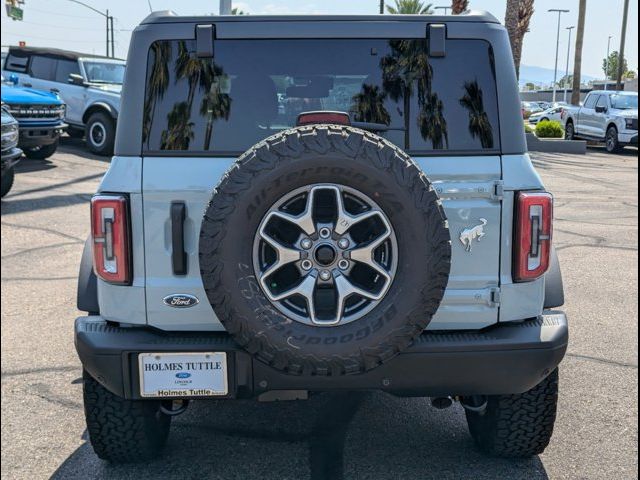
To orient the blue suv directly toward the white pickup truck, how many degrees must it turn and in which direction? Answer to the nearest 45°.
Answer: approximately 45° to its left

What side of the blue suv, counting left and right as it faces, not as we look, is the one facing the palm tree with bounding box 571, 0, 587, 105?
left

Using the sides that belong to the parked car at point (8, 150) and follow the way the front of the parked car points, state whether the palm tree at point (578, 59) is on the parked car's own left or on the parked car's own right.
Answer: on the parked car's own left

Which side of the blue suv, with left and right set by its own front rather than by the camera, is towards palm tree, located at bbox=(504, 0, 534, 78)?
left

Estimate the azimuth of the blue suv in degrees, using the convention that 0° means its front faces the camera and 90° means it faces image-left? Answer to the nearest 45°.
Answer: approximately 315°

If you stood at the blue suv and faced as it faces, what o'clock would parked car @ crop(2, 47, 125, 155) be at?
The parked car is roughly at 8 o'clock from the blue suv.

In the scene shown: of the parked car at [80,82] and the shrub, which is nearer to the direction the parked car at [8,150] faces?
the shrub

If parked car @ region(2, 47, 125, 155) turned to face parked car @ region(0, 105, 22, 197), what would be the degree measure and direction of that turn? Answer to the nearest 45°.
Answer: approximately 45° to its right

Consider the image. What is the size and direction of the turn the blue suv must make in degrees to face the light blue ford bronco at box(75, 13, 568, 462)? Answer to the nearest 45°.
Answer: approximately 45° to its right

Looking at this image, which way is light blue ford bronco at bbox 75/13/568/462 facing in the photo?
away from the camera

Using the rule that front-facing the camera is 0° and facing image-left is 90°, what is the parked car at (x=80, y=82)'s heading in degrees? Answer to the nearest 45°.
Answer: approximately 315°

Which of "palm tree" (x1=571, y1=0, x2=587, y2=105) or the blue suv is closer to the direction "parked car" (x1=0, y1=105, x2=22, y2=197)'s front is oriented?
the palm tree
